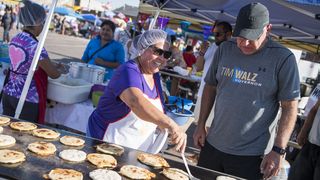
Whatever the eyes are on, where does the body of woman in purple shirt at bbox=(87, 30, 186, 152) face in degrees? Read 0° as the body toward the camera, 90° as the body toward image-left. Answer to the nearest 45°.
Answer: approximately 315°

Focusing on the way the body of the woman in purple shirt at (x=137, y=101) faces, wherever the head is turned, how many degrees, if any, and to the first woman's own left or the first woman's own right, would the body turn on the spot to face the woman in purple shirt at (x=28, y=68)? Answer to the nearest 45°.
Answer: approximately 180°

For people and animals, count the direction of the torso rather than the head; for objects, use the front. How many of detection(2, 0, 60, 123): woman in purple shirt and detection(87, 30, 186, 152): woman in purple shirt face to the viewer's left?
0

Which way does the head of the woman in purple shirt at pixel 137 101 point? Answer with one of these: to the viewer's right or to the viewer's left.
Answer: to the viewer's right

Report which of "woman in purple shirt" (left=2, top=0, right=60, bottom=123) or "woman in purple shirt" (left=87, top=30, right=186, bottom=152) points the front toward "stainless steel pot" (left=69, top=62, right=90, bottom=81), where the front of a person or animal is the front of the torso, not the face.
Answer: "woman in purple shirt" (left=2, top=0, right=60, bottom=123)
